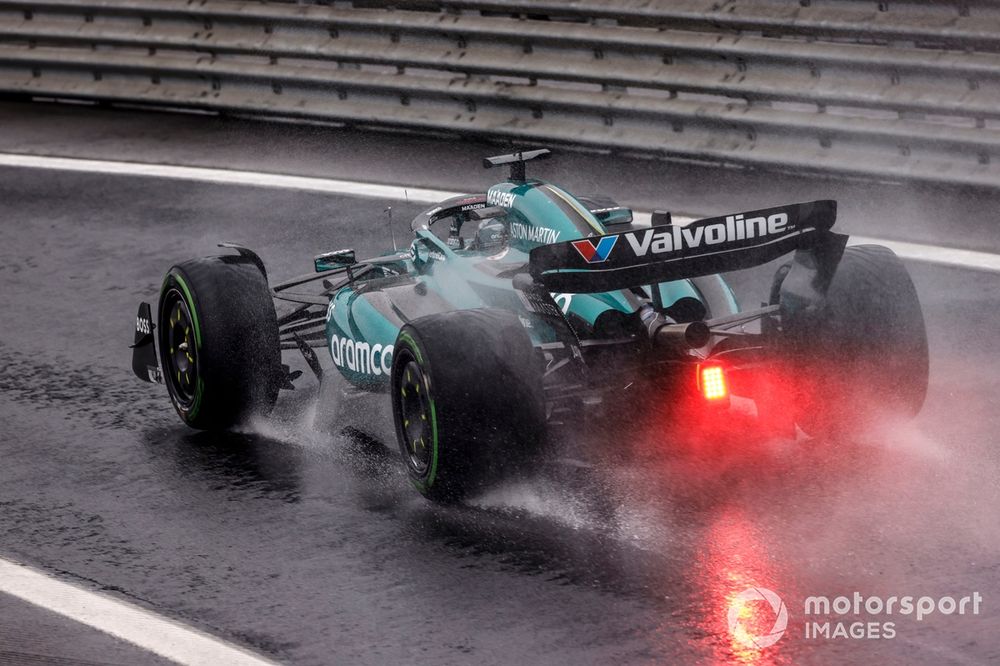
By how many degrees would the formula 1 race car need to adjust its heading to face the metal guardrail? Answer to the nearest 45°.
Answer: approximately 45° to its right

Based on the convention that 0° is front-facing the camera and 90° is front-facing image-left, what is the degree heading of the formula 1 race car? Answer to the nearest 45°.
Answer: approximately 135°
